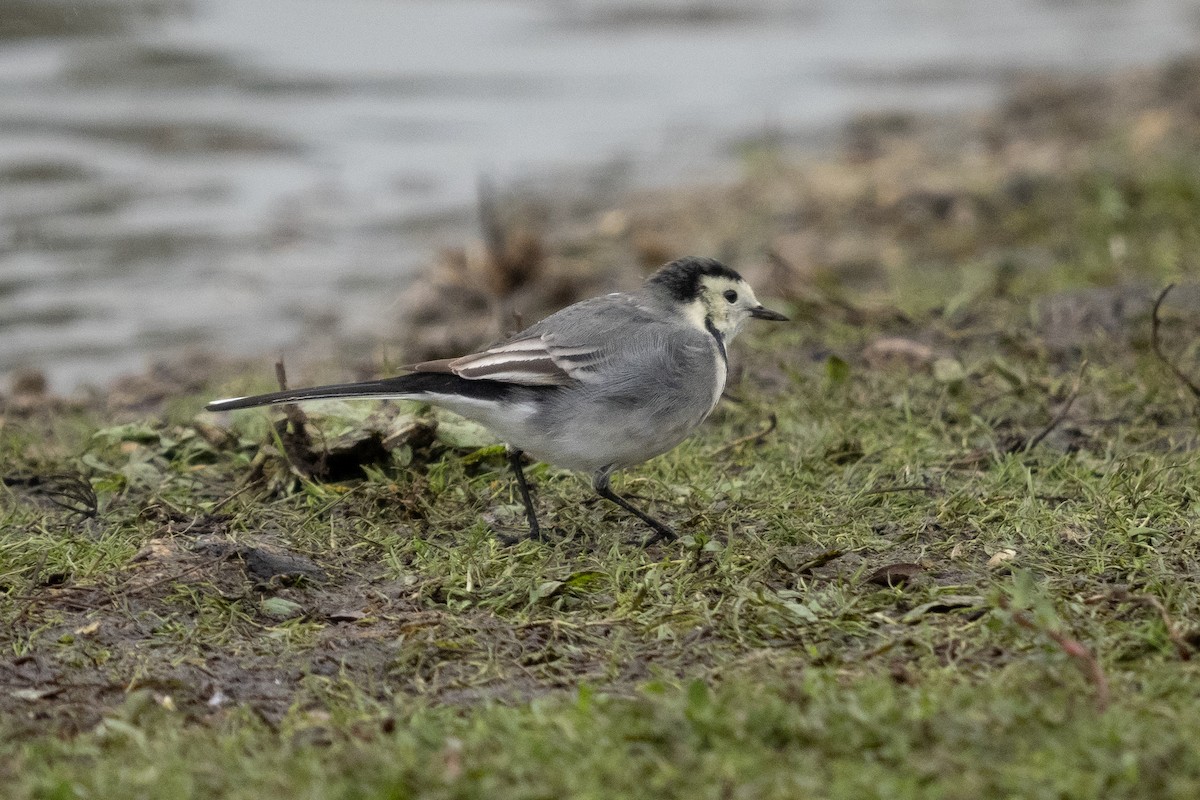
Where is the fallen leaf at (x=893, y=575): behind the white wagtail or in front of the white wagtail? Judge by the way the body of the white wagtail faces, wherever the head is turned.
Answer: in front

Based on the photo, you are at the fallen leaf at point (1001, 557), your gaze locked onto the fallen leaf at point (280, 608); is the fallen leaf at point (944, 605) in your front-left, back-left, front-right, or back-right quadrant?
front-left

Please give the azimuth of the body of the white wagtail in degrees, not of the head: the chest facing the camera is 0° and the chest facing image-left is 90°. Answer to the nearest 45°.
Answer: approximately 270°

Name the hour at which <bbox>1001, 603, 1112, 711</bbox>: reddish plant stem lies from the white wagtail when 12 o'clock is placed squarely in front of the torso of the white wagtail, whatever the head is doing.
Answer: The reddish plant stem is roughly at 2 o'clock from the white wagtail.

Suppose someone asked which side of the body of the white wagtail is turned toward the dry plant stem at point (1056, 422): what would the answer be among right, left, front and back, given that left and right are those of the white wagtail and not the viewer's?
front

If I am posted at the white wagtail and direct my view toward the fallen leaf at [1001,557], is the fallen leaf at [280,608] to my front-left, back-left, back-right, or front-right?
back-right

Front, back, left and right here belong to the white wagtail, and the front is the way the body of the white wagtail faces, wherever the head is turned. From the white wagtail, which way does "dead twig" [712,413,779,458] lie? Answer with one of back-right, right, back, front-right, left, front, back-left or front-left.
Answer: front-left

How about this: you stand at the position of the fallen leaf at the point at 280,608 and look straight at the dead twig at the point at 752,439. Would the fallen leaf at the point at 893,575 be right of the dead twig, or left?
right

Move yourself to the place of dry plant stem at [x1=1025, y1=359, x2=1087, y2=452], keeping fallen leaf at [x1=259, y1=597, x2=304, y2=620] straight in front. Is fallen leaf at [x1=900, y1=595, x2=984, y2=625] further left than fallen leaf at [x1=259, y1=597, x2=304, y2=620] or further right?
left

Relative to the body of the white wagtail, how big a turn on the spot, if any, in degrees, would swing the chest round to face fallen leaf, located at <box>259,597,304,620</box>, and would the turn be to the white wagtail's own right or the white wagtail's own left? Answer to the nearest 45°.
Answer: approximately 135° to the white wagtail's own right

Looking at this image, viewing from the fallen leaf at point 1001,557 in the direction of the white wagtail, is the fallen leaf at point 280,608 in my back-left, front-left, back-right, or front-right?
front-left

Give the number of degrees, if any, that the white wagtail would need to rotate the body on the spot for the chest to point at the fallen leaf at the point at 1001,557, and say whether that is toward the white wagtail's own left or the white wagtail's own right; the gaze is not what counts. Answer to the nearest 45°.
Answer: approximately 45° to the white wagtail's own right

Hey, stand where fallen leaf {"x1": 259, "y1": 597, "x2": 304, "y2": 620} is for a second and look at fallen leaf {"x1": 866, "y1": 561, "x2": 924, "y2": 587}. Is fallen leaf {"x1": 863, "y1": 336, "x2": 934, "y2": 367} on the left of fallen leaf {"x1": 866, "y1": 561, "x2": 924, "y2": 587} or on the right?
left
